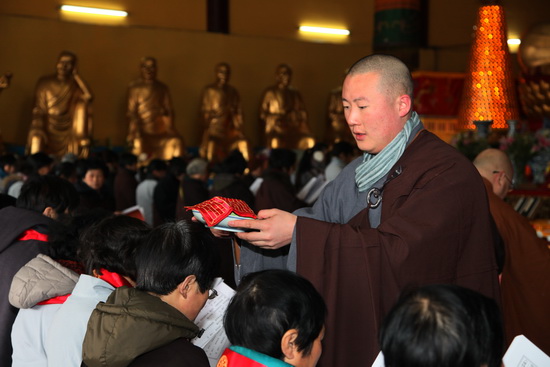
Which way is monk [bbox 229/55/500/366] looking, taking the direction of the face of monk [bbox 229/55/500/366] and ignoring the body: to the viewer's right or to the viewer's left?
to the viewer's left

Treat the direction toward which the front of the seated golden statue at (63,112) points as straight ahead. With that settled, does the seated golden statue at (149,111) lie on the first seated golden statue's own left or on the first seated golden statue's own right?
on the first seated golden statue's own left

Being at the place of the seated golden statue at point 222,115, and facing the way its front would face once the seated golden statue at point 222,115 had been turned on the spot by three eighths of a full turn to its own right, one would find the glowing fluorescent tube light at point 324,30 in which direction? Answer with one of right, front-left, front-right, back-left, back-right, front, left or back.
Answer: right

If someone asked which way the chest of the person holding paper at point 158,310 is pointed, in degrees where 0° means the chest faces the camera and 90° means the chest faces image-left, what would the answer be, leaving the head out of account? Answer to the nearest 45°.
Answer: approximately 225°

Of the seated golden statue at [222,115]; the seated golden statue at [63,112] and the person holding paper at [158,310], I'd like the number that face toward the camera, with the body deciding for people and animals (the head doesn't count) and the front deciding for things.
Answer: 2

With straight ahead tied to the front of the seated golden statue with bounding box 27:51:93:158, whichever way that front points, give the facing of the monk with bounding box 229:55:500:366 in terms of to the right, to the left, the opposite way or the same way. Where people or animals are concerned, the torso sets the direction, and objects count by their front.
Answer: to the right

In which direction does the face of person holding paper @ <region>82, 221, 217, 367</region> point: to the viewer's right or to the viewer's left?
to the viewer's right

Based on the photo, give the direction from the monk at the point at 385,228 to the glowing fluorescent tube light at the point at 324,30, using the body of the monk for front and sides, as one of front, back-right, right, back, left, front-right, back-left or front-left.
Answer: back-right

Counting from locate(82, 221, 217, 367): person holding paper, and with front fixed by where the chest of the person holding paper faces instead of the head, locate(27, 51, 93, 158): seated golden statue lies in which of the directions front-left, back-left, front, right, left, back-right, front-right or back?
front-left
